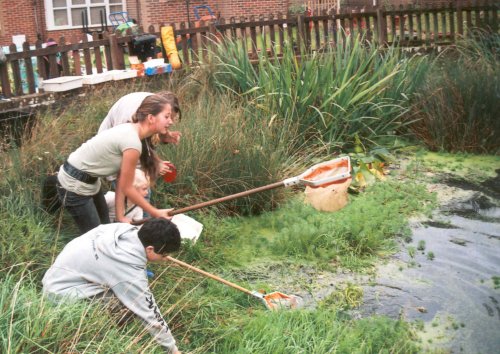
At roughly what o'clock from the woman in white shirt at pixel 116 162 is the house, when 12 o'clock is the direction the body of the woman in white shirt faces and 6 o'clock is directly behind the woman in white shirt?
The house is roughly at 9 o'clock from the woman in white shirt.

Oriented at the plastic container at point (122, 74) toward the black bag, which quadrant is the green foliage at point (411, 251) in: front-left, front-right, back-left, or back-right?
back-right

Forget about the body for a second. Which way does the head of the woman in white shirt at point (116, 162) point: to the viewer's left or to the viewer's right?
to the viewer's right

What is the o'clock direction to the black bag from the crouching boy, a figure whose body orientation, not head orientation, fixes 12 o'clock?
The black bag is roughly at 9 o'clock from the crouching boy.

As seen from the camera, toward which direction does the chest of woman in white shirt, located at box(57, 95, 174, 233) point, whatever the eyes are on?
to the viewer's right

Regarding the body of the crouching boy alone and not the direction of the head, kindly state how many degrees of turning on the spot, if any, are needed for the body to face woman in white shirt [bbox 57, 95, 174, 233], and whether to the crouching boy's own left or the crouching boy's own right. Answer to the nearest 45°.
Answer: approximately 90° to the crouching boy's own left

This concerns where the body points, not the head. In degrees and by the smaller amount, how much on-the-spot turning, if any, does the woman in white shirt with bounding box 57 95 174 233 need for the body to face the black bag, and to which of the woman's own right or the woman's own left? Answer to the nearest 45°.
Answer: approximately 90° to the woman's own left

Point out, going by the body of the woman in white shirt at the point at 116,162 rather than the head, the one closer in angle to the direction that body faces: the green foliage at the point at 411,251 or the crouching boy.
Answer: the green foliage

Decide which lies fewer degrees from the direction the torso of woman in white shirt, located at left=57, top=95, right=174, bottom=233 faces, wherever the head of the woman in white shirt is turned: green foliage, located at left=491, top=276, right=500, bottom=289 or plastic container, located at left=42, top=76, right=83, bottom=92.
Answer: the green foliage

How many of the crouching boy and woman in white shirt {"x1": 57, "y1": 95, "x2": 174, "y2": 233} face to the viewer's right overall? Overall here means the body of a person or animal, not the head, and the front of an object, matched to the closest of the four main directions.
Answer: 2

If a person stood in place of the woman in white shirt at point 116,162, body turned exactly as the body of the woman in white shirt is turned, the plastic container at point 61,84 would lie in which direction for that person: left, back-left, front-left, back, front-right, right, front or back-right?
left

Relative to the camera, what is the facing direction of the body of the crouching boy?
to the viewer's right

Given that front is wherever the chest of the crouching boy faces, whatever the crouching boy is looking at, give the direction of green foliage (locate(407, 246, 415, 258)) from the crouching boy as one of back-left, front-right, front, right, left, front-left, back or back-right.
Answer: front-left

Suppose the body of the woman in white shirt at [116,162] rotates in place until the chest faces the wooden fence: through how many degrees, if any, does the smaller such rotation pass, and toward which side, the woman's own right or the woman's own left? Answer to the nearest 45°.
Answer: approximately 90° to the woman's own left
